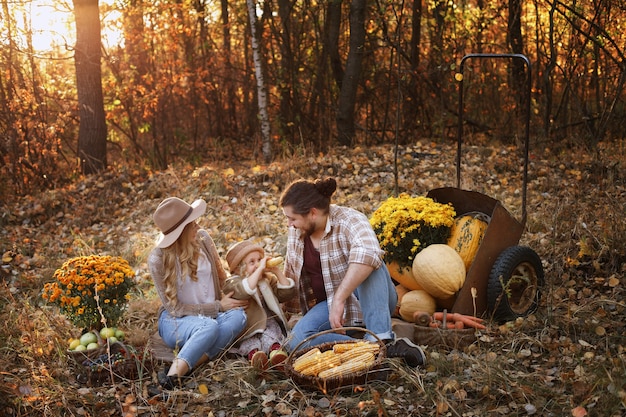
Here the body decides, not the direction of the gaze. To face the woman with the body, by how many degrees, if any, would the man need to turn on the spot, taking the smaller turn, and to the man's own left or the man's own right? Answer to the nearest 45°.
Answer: approximately 45° to the man's own right

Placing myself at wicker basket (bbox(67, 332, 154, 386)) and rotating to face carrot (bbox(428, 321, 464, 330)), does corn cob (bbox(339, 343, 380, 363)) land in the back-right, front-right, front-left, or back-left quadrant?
front-right

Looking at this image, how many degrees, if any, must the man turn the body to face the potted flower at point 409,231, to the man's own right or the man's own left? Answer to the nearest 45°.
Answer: approximately 180°

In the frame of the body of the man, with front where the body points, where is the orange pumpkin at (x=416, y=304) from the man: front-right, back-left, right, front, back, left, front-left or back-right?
back

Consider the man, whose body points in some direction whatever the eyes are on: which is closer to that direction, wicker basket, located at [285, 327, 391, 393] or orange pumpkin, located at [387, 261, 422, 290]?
the wicker basket

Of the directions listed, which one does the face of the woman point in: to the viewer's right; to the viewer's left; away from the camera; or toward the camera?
to the viewer's right

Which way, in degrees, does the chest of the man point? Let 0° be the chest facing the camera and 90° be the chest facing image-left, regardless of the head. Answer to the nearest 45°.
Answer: approximately 45°

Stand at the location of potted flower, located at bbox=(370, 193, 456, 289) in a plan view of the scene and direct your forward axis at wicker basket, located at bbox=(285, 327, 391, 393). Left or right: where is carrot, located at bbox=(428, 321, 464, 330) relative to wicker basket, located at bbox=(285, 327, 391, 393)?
left

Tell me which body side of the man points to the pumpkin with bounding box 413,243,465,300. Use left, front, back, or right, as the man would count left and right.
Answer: back

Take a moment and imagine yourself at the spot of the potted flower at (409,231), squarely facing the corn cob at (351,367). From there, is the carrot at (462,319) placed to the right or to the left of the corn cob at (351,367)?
left

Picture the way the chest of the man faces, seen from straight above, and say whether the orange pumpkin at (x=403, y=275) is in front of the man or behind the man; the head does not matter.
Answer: behind

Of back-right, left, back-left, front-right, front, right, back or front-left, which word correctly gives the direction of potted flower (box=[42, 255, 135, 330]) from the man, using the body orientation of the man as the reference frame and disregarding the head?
front-right

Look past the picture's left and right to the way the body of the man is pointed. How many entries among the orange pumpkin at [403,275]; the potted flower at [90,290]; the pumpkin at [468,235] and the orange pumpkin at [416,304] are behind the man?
3

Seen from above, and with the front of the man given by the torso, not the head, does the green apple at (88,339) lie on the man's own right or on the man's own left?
on the man's own right
